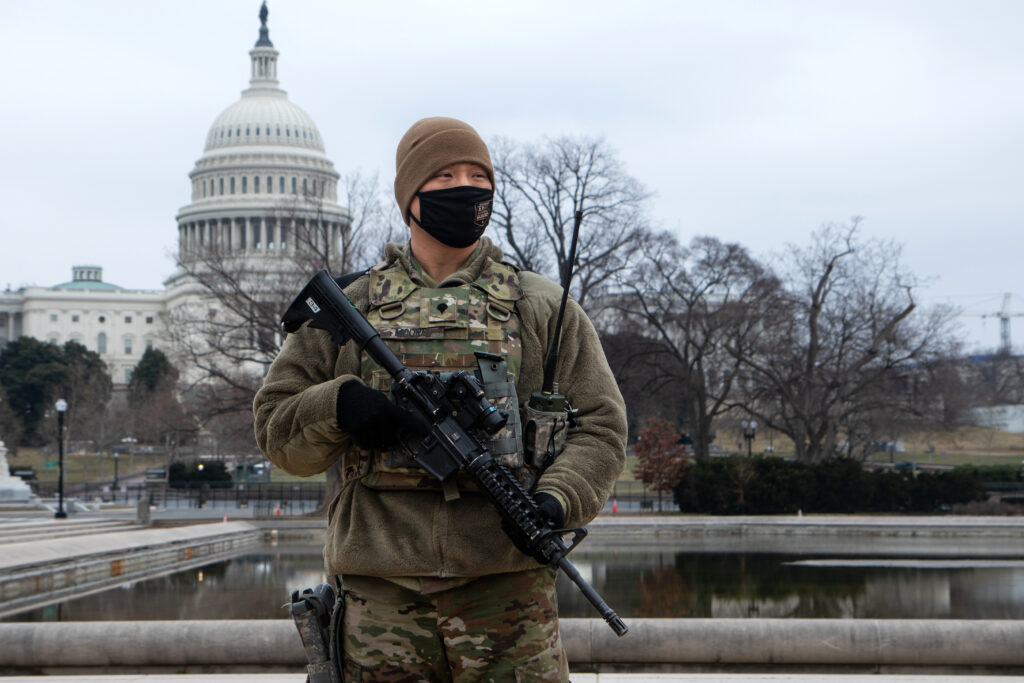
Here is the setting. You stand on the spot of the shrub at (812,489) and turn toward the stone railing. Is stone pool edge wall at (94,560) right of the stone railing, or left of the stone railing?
right

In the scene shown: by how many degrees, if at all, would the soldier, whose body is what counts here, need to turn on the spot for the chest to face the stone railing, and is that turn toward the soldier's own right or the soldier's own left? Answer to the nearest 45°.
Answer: approximately 180°

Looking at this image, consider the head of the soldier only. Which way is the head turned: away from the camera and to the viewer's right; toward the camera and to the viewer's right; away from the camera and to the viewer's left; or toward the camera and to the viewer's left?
toward the camera and to the viewer's right

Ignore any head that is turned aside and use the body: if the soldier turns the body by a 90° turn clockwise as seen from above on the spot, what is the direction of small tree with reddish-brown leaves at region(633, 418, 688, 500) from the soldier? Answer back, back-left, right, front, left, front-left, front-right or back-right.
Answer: right

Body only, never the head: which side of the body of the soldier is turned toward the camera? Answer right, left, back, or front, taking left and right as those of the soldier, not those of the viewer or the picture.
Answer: front

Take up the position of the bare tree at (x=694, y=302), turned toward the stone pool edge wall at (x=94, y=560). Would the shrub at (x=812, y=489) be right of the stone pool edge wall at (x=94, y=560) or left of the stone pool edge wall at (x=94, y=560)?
left

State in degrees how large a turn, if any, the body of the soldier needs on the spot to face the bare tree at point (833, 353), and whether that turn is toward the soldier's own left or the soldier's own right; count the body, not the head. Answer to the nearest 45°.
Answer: approximately 180°

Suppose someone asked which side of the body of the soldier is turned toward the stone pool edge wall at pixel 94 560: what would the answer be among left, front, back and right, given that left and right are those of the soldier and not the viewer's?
back

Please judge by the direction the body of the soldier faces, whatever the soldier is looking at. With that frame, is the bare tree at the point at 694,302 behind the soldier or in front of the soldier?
behind

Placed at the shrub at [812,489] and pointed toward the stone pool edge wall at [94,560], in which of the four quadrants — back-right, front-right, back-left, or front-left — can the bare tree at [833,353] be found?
back-right

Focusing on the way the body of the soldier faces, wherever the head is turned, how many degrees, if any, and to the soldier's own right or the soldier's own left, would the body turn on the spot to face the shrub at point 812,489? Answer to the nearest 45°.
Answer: approximately 180°
